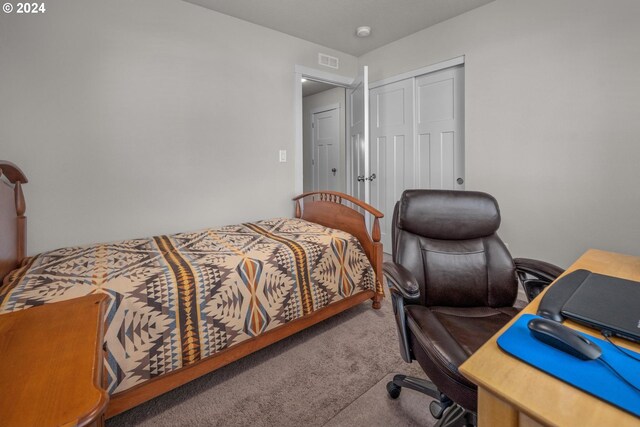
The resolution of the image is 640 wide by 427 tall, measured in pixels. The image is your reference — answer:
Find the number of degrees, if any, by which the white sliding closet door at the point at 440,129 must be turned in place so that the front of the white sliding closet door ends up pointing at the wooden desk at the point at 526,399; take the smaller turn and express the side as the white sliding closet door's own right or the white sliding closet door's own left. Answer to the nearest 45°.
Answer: approximately 45° to the white sliding closet door's own left

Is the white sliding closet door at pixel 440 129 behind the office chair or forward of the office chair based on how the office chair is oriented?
behind

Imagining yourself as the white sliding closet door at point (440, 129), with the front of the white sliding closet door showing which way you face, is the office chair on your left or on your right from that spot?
on your left

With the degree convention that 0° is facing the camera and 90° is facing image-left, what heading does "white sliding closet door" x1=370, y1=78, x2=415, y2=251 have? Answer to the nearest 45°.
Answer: approximately 45°
